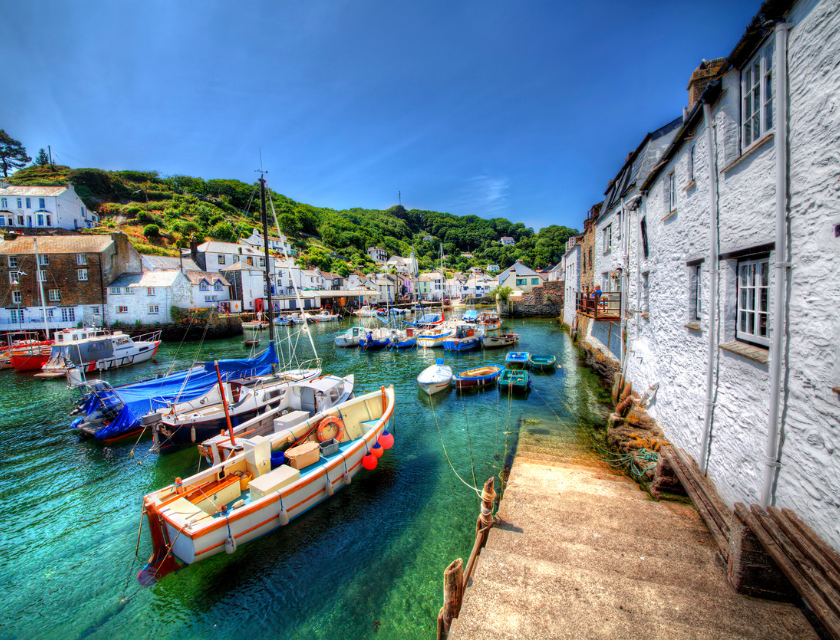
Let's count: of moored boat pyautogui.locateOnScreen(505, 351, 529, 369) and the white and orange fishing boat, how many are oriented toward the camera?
1

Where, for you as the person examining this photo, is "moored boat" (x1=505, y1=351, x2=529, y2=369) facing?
facing the viewer

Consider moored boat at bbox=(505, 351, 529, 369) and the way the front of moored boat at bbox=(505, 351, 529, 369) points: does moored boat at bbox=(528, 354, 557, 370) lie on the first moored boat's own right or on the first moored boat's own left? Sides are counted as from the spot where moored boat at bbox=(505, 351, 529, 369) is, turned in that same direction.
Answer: on the first moored boat's own left

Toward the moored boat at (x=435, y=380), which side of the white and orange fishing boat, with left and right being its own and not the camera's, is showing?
front

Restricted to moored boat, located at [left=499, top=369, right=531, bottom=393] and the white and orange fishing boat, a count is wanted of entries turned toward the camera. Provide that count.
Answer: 1

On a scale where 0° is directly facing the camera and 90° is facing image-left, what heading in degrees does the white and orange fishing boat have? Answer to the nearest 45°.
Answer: approximately 225°

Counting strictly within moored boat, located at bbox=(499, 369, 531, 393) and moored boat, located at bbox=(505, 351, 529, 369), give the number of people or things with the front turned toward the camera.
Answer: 2

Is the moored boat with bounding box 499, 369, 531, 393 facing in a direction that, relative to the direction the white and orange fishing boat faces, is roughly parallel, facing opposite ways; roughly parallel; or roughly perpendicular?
roughly parallel, facing opposite ways

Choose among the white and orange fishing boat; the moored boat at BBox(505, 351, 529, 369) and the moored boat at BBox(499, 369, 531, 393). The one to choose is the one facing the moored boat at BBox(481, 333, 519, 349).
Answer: the white and orange fishing boat

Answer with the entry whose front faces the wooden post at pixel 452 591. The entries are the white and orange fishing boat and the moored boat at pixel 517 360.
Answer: the moored boat

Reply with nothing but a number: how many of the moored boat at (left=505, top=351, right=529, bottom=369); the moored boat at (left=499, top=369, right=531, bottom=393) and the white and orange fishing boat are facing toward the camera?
2

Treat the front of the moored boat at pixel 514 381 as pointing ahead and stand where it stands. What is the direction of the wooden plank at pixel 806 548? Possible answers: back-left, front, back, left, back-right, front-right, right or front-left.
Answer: front

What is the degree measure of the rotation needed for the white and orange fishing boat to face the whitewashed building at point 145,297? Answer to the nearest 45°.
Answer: approximately 45° to its left

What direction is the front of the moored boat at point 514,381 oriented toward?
toward the camera

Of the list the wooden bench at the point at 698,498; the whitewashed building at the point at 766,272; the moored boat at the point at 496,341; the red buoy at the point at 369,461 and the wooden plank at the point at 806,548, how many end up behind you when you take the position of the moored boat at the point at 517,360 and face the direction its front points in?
1

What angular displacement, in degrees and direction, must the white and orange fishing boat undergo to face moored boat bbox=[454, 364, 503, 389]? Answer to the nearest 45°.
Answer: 0° — it already faces it

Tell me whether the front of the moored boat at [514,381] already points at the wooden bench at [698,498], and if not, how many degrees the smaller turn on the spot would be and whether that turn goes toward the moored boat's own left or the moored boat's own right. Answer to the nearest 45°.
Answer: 0° — it already faces it

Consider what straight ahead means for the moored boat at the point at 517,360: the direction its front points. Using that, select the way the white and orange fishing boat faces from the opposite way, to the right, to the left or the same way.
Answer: the opposite way

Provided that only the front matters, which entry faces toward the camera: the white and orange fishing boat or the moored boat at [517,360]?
the moored boat
